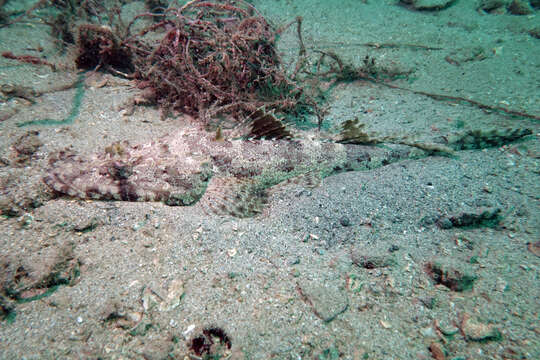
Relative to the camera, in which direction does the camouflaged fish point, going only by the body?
to the viewer's left
